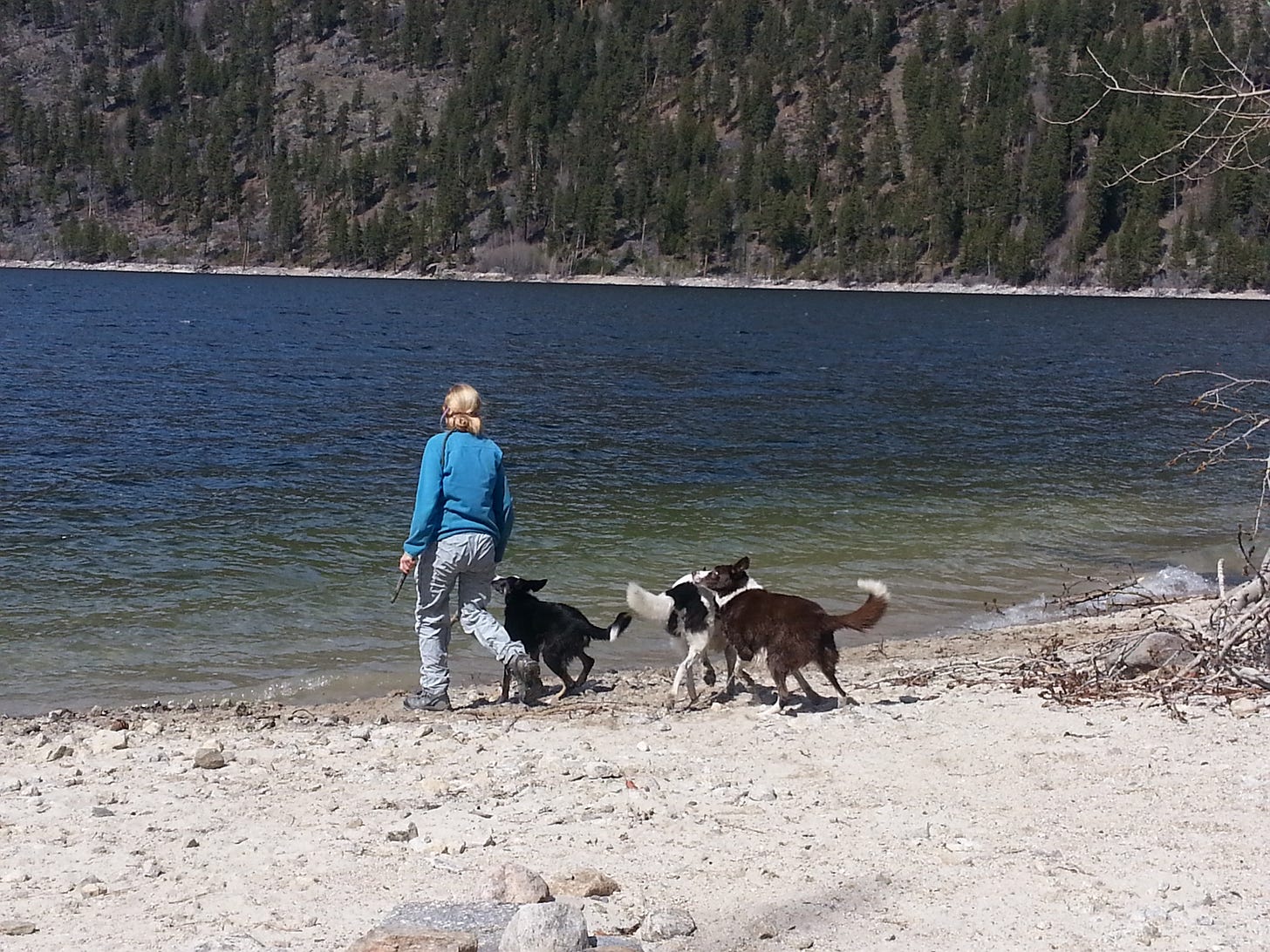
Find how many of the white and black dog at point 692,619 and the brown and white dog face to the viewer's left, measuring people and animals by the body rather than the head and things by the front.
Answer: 1

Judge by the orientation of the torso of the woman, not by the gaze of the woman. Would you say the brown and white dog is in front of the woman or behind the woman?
behind

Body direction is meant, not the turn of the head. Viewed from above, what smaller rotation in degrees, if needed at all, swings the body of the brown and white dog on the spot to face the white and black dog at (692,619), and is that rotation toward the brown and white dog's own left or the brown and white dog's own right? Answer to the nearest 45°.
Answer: approximately 45° to the brown and white dog's own right

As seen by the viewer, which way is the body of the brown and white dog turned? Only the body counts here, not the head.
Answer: to the viewer's left

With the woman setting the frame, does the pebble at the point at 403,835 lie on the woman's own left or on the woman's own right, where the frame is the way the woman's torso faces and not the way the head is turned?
on the woman's own left

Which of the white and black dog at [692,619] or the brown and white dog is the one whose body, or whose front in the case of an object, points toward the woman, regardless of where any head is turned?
the brown and white dog

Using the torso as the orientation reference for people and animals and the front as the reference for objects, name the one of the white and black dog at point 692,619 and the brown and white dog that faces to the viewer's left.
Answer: the brown and white dog

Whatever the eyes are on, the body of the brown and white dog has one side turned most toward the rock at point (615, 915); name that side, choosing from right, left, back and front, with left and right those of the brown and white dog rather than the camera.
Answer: left

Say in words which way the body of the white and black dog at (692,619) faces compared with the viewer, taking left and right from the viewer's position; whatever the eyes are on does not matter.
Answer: facing away from the viewer and to the right of the viewer

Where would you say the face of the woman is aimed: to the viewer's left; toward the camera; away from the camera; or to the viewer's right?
away from the camera

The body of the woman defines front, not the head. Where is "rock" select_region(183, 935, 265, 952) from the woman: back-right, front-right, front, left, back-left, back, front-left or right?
back-left

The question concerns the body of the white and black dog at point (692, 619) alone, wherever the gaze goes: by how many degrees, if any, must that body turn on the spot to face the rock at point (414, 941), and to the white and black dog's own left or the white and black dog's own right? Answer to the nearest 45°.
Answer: approximately 135° to the white and black dog's own right
